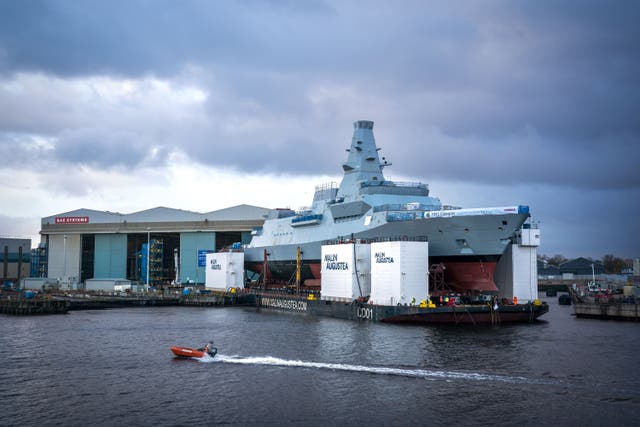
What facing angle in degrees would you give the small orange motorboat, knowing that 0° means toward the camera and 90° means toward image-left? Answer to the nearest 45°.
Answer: approximately 90°

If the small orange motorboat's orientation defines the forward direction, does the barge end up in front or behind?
behind
